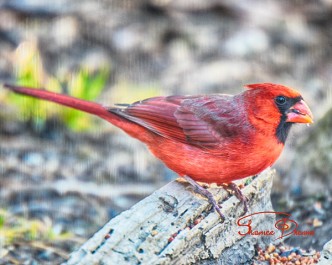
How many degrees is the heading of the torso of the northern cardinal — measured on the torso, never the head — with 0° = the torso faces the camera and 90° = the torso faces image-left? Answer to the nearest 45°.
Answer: approximately 270°
